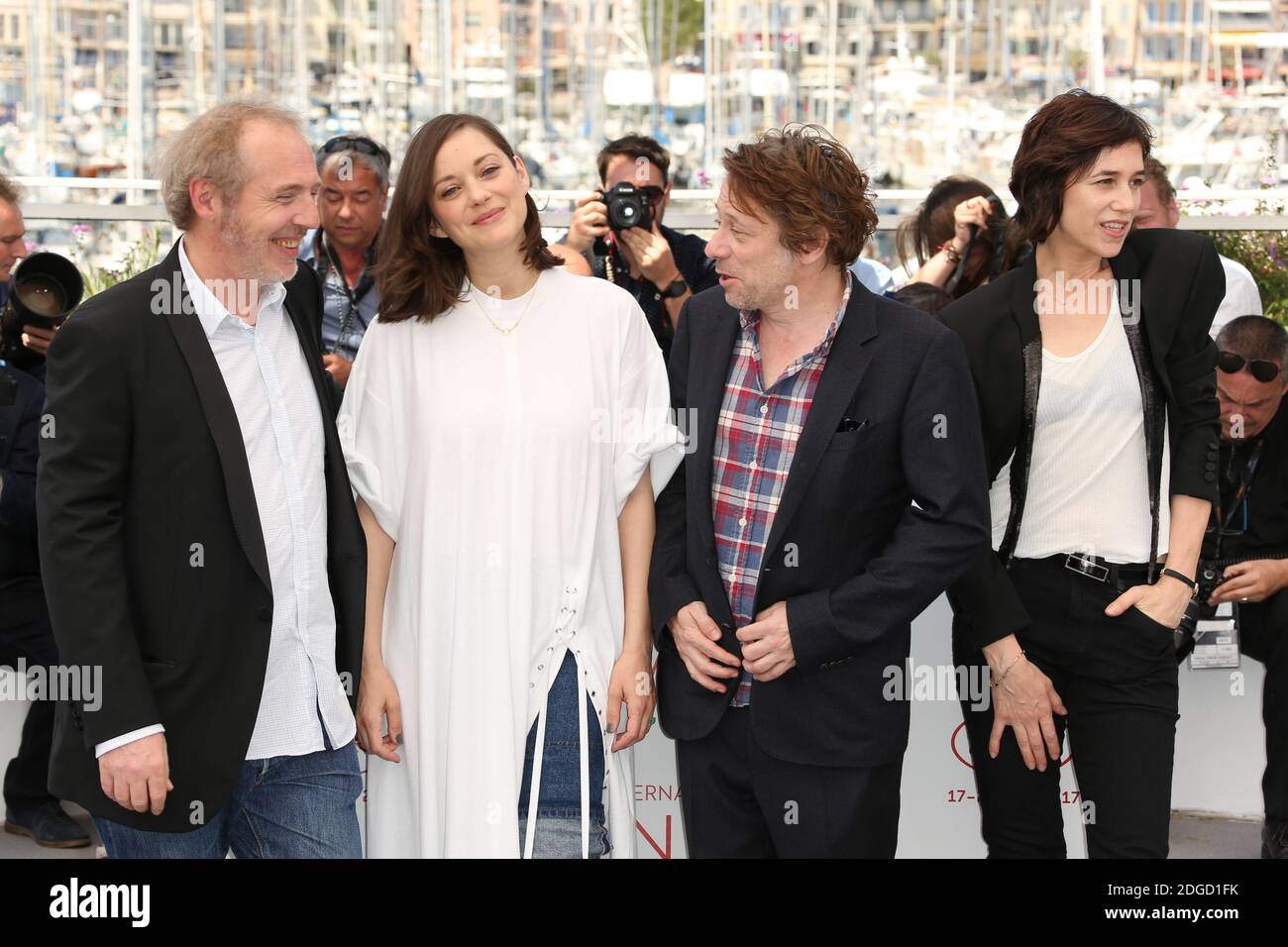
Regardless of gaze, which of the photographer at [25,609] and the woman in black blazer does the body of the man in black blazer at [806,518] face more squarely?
the photographer

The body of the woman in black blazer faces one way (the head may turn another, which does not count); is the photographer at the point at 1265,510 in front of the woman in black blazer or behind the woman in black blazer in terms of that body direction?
behind

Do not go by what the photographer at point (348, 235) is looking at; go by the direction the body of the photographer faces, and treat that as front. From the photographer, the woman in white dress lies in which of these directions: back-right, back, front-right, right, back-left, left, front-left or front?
front

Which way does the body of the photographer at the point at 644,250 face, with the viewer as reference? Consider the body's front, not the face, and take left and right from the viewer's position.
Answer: facing the viewer

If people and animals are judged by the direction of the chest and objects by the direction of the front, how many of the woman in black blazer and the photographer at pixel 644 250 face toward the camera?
2

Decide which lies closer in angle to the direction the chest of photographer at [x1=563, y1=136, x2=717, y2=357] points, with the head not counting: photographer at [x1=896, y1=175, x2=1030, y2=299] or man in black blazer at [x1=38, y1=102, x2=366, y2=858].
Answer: the man in black blazer

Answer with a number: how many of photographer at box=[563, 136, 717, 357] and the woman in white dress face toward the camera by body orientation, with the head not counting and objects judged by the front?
2

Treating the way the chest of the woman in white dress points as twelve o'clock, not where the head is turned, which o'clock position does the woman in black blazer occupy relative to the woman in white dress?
The woman in black blazer is roughly at 9 o'clock from the woman in white dress.

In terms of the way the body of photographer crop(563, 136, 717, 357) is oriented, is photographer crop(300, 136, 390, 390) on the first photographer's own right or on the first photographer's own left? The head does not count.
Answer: on the first photographer's own right

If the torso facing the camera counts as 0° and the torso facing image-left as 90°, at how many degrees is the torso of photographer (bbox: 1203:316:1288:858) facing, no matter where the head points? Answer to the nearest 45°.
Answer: approximately 45°

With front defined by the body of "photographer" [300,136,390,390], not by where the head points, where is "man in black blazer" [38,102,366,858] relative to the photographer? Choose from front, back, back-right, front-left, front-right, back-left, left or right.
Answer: front

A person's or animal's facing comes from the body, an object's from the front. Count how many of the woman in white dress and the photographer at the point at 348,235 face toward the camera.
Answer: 2

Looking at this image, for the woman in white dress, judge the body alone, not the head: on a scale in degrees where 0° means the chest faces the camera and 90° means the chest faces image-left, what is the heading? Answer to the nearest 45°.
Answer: approximately 0°

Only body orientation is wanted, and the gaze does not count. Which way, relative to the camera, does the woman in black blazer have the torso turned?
toward the camera
